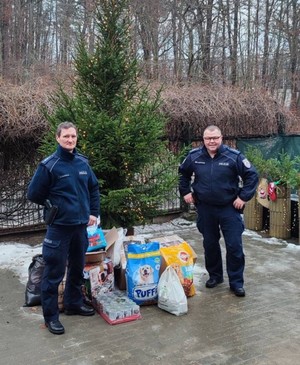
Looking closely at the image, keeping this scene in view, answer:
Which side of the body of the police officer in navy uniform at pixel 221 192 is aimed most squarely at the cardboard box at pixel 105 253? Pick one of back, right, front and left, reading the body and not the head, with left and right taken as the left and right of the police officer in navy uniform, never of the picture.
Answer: right

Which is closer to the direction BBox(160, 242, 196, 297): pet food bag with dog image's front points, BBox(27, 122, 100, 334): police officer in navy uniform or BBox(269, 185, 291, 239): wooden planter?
the police officer in navy uniform

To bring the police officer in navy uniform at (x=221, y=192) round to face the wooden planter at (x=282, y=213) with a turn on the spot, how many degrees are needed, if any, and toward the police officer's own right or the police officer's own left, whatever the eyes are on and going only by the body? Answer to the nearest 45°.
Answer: approximately 180°

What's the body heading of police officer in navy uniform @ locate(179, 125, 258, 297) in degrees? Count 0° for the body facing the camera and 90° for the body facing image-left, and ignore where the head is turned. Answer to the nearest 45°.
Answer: approximately 0°

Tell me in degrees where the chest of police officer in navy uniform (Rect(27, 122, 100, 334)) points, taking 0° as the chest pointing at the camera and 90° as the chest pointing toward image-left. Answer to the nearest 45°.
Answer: approximately 315°

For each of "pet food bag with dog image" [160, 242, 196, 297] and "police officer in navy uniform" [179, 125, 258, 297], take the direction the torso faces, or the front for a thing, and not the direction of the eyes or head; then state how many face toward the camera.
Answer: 2

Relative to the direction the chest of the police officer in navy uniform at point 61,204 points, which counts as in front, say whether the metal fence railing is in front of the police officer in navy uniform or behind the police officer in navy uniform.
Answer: behind
